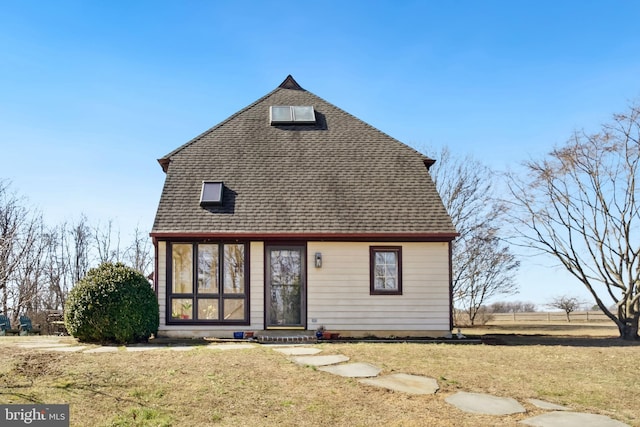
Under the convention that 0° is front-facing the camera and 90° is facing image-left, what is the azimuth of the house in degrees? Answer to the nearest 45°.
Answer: approximately 0°

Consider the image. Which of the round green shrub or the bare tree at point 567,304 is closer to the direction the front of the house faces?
the round green shrub

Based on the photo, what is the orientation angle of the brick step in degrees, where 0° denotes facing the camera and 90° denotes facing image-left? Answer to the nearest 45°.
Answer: approximately 0°

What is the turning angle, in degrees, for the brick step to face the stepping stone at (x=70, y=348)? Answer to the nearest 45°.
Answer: approximately 45° to its right

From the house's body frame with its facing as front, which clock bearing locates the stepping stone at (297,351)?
The stepping stone is roughly at 12 o'clock from the house.

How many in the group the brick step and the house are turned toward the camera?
2

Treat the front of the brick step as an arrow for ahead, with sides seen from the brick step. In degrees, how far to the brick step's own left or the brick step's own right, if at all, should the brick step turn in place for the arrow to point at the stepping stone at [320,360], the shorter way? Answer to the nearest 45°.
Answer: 0° — it already faces it

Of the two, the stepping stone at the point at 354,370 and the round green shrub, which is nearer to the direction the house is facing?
the stepping stone
